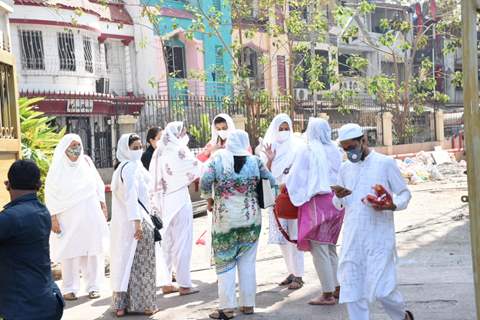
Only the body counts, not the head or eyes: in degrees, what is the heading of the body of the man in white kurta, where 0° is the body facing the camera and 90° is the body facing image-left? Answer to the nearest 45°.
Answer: approximately 45°

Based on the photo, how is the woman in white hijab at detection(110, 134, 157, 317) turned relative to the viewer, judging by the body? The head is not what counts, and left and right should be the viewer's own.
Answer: facing to the right of the viewer

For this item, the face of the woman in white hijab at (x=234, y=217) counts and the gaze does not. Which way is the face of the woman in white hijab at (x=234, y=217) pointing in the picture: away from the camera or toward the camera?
away from the camera

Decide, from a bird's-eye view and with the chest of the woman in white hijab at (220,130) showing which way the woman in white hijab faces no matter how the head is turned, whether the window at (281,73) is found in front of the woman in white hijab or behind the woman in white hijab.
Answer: behind

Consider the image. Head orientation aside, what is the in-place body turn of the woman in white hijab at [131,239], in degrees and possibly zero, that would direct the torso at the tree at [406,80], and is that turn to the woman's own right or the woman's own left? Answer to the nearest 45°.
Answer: approximately 45° to the woman's own left

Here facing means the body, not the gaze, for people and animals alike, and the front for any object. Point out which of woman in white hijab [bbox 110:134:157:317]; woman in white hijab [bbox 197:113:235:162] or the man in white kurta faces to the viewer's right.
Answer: woman in white hijab [bbox 110:134:157:317]

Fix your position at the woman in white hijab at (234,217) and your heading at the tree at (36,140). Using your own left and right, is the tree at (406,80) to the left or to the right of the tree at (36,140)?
right

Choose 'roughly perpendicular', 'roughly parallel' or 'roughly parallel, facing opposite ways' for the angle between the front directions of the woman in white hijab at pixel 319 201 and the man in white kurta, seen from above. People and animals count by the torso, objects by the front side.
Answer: roughly perpendicular
